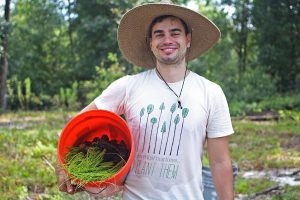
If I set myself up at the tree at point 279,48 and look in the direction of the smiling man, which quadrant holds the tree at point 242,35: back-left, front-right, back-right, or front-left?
back-right

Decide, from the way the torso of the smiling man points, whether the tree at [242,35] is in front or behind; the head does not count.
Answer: behind

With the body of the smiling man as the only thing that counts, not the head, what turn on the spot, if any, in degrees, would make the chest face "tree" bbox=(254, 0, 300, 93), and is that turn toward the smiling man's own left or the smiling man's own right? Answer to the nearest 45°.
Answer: approximately 180°

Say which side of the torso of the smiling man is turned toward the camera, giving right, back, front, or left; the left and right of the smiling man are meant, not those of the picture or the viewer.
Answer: front

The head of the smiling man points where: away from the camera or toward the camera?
toward the camera
